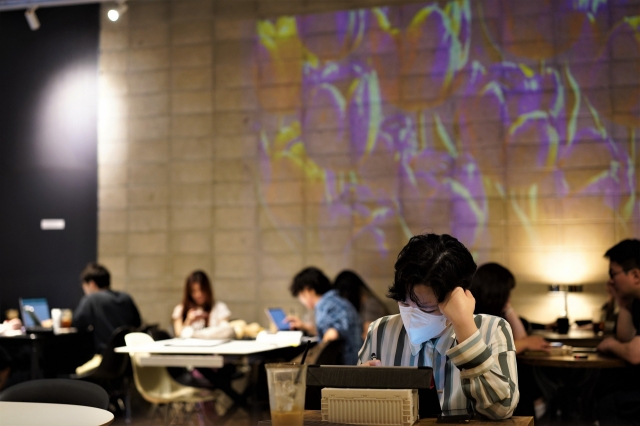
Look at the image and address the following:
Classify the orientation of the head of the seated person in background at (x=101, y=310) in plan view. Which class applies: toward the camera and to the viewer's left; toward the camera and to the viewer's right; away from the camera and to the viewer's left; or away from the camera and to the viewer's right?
away from the camera and to the viewer's left

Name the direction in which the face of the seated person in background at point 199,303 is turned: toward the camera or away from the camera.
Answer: toward the camera

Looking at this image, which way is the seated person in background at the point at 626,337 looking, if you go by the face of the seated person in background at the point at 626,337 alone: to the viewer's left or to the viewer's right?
to the viewer's left

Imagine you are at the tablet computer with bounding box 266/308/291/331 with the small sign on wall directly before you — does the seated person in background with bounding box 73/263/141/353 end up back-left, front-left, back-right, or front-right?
front-left

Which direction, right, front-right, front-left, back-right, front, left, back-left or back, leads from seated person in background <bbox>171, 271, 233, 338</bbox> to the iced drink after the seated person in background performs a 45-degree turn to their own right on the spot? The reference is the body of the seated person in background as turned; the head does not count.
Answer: front-left

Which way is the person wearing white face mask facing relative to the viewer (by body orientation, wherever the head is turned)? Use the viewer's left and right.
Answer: facing the viewer and to the left of the viewer

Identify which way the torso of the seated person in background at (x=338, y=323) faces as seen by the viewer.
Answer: to the viewer's left

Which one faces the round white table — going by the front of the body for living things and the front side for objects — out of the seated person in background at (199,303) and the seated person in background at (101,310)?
the seated person in background at (199,303)

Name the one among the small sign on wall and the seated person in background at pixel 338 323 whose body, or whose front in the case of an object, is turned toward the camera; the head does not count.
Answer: the small sign on wall

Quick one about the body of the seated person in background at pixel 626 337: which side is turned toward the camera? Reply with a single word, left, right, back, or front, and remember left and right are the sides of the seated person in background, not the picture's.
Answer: left

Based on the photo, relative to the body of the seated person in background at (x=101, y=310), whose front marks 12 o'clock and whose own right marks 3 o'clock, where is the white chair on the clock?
The white chair is roughly at 7 o'clock from the seated person in background.

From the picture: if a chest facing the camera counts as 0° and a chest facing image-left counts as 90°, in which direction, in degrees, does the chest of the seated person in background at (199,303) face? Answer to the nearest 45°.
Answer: approximately 0°

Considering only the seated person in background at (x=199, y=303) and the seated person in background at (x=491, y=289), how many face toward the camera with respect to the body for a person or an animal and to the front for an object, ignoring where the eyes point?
1
